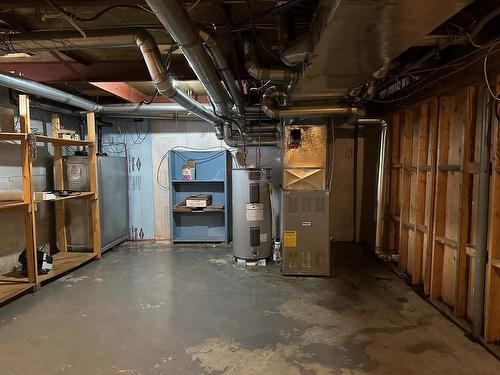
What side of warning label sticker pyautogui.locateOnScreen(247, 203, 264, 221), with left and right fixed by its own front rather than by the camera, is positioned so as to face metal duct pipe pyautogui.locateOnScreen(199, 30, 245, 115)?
front

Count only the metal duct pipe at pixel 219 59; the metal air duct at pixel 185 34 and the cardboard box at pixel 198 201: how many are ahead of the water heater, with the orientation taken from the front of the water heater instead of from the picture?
2

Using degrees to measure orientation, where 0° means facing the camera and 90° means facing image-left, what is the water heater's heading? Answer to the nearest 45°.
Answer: approximately 0°

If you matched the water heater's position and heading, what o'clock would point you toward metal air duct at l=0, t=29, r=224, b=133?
The metal air duct is roughly at 1 o'clock from the water heater.

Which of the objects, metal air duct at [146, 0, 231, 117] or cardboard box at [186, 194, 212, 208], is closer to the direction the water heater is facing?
the metal air duct

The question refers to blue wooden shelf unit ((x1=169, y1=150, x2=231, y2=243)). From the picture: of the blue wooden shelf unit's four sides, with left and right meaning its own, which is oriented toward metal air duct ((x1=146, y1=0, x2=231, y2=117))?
front

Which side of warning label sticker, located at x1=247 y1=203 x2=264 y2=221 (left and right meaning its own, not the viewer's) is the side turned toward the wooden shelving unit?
right

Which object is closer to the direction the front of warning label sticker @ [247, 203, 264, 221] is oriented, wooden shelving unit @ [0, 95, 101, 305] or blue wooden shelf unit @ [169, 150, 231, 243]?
the wooden shelving unit

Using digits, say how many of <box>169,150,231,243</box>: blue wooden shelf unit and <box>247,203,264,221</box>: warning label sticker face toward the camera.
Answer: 2

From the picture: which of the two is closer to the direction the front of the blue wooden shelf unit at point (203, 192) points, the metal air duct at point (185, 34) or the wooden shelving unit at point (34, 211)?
the metal air duct

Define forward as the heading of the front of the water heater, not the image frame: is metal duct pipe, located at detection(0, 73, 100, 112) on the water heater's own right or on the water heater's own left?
on the water heater's own right
